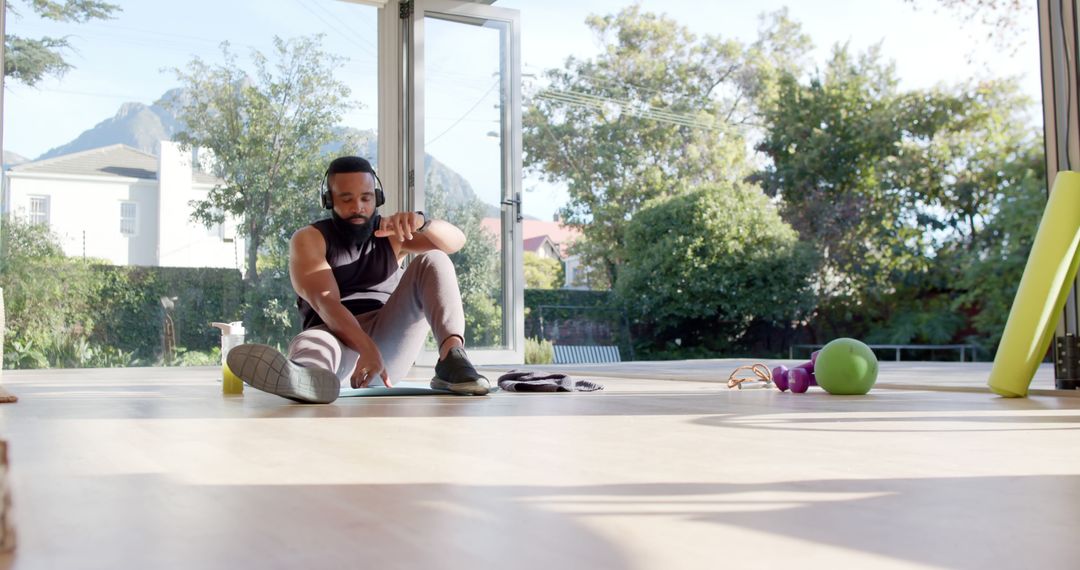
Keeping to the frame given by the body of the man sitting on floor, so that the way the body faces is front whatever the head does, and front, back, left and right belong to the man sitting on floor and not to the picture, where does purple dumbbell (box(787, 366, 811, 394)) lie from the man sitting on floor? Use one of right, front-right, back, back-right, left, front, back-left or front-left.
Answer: left

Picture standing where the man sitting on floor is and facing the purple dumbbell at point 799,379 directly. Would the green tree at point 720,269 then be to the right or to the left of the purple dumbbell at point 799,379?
left

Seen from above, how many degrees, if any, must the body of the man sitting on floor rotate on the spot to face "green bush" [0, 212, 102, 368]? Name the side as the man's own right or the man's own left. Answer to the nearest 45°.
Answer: approximately 135° to the man's own right

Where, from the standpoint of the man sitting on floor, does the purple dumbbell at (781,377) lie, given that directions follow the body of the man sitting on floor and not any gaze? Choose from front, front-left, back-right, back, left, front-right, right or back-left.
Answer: left

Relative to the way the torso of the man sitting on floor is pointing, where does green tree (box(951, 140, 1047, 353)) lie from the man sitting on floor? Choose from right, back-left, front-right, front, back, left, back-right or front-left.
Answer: back-left

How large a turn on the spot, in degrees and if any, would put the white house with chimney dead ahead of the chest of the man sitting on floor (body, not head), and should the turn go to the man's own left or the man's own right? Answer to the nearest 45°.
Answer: approximately 180°

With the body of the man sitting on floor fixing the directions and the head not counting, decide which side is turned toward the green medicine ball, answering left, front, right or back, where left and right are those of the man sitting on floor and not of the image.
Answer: left

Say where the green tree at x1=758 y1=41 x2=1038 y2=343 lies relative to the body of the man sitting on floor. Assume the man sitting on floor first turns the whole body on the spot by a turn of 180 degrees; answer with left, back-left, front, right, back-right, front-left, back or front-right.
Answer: front-right

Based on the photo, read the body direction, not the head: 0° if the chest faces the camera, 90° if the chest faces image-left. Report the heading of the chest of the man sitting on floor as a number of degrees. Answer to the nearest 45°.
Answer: approximately 0°

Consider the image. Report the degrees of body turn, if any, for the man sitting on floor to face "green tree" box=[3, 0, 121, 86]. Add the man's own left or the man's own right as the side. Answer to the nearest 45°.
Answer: approximately 135° to the man's own right

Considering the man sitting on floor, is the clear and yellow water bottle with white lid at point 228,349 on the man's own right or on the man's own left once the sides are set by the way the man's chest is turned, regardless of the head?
on the man's own right

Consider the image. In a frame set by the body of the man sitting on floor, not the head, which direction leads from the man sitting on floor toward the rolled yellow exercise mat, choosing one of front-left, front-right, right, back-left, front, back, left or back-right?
left

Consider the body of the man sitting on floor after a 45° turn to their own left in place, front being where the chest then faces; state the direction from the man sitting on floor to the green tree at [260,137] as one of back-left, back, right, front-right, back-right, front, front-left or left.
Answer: back-left
